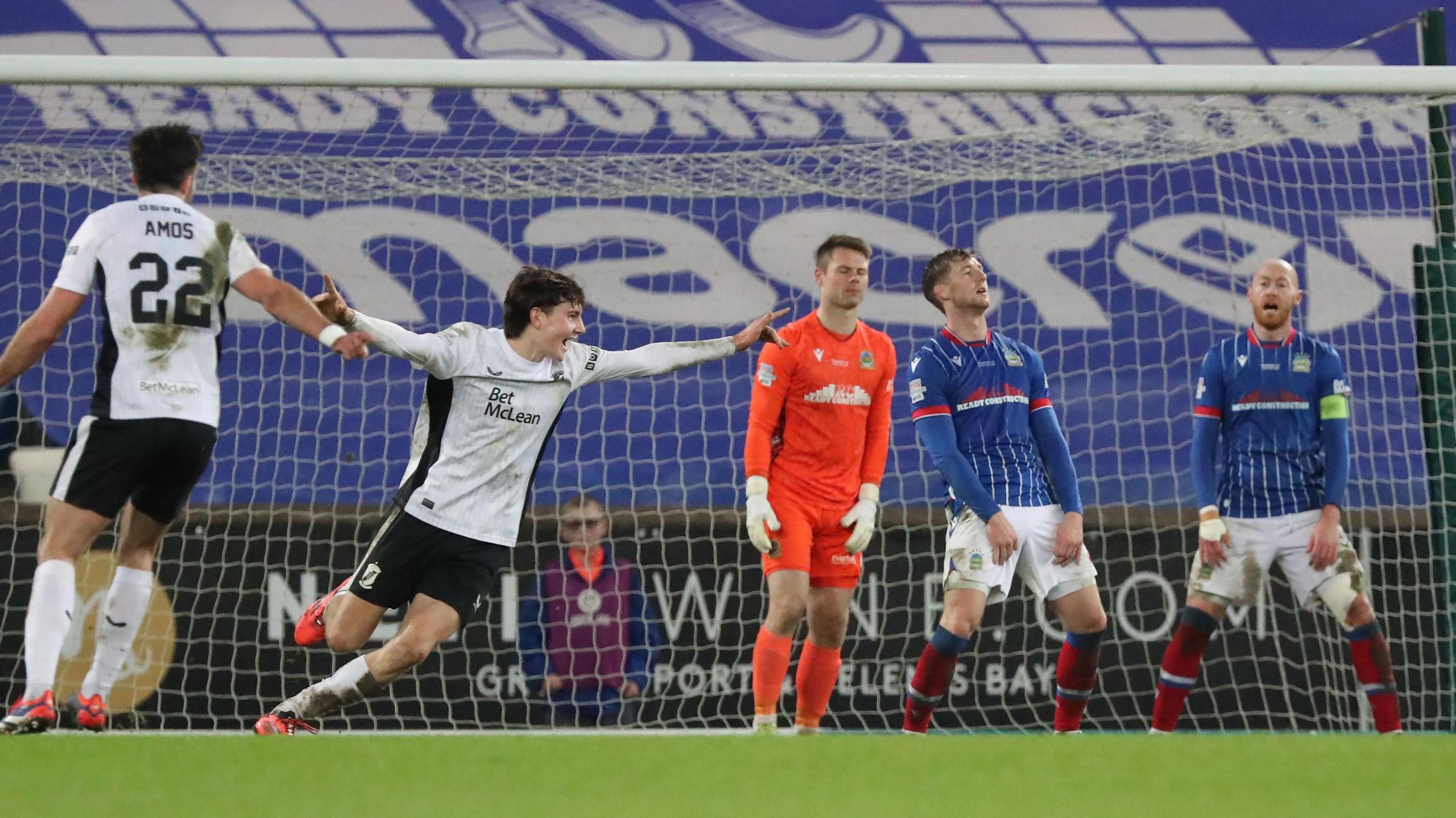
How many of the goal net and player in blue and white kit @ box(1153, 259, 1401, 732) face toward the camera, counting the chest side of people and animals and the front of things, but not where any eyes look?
2

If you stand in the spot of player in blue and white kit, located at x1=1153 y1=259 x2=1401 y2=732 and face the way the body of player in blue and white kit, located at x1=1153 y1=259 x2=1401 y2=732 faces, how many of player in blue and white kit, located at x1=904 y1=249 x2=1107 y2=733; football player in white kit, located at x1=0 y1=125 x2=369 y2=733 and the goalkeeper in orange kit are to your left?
0

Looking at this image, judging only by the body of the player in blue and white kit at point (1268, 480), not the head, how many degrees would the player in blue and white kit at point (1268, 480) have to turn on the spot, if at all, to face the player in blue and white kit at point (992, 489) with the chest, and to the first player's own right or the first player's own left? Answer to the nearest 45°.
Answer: approximately 45° to the first player's own right

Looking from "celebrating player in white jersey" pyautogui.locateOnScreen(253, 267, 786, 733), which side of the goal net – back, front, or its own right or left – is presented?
front

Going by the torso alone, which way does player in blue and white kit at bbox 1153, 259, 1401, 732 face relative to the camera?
toward the camera

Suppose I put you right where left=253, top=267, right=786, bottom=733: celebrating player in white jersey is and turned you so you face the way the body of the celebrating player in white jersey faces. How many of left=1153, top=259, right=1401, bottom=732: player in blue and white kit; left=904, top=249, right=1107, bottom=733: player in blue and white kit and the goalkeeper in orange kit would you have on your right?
0

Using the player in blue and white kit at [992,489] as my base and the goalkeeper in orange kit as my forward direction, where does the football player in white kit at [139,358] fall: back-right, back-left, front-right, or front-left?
front-left

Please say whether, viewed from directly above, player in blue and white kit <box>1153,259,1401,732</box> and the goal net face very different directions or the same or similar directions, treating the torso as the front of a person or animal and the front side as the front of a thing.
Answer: same or similar directions

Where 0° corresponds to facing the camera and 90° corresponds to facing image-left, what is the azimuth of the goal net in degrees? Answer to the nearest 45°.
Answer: approximately 0°

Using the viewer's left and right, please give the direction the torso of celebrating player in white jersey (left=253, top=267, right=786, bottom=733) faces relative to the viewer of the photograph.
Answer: facing the viewer and to the right of the viewer

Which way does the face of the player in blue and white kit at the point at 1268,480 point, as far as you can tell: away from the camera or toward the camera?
toward the camera

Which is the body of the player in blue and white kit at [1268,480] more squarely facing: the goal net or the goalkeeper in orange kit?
the goalkeeper in orange kit

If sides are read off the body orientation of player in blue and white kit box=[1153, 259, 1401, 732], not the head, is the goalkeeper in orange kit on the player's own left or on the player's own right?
on the player's own right

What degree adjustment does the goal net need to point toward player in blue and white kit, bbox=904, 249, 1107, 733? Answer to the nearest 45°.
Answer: approximately 45° to its left
